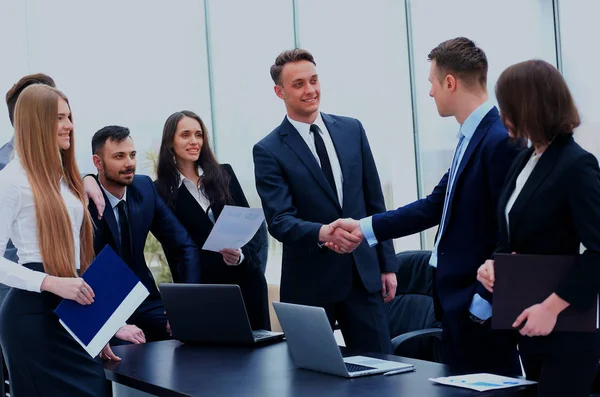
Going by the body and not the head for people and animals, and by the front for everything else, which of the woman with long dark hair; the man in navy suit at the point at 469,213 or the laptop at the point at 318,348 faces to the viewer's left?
the man in navy suit

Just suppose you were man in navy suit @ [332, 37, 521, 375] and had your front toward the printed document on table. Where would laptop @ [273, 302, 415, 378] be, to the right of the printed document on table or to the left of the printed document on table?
right

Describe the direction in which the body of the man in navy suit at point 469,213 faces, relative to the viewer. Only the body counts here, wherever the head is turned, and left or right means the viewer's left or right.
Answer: facing to the left of the viewer

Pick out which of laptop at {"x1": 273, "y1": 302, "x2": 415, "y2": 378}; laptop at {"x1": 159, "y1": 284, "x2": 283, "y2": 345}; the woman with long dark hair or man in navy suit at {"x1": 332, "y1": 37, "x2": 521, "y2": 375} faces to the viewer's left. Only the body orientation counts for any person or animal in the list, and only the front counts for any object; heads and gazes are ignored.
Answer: the man in navy suit

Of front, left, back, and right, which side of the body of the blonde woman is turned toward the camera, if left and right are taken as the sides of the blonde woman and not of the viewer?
right

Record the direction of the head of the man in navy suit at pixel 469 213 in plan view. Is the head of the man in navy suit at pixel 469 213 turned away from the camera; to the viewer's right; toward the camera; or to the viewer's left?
to the viewer's left

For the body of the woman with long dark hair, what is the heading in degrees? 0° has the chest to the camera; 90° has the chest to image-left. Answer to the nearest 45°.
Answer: approximately 315°

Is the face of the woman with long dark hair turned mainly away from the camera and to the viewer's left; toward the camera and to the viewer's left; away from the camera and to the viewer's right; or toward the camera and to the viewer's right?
toward the camera and to the viewer's right

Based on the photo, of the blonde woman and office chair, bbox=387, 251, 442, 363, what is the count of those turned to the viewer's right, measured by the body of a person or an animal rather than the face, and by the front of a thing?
1

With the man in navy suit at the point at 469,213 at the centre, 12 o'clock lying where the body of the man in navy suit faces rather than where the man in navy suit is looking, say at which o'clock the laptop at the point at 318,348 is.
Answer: The laptop is roughly at 11 o'clock from the man in navy suit.
